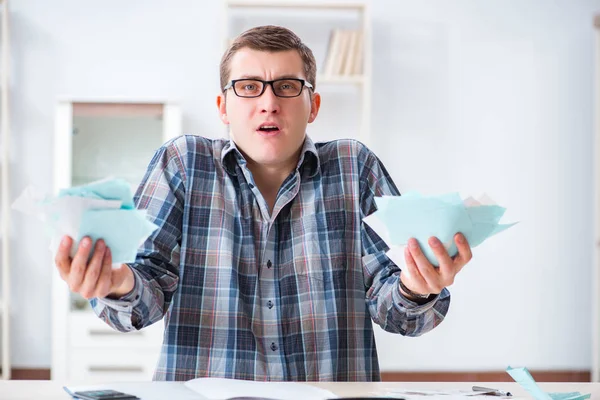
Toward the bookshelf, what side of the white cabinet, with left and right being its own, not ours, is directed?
left

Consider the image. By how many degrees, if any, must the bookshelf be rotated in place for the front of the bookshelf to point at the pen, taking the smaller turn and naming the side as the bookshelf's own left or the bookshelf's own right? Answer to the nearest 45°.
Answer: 0° — it already faces it

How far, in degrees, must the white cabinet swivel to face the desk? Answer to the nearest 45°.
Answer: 0° — it already faces it

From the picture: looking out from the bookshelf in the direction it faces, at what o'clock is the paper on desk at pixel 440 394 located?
The paper on desk is roughly at 12 o'clock from the bookshelf.

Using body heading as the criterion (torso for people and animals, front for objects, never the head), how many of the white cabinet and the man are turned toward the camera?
2

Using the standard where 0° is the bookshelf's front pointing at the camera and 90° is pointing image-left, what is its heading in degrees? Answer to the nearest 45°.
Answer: approximately 0°
